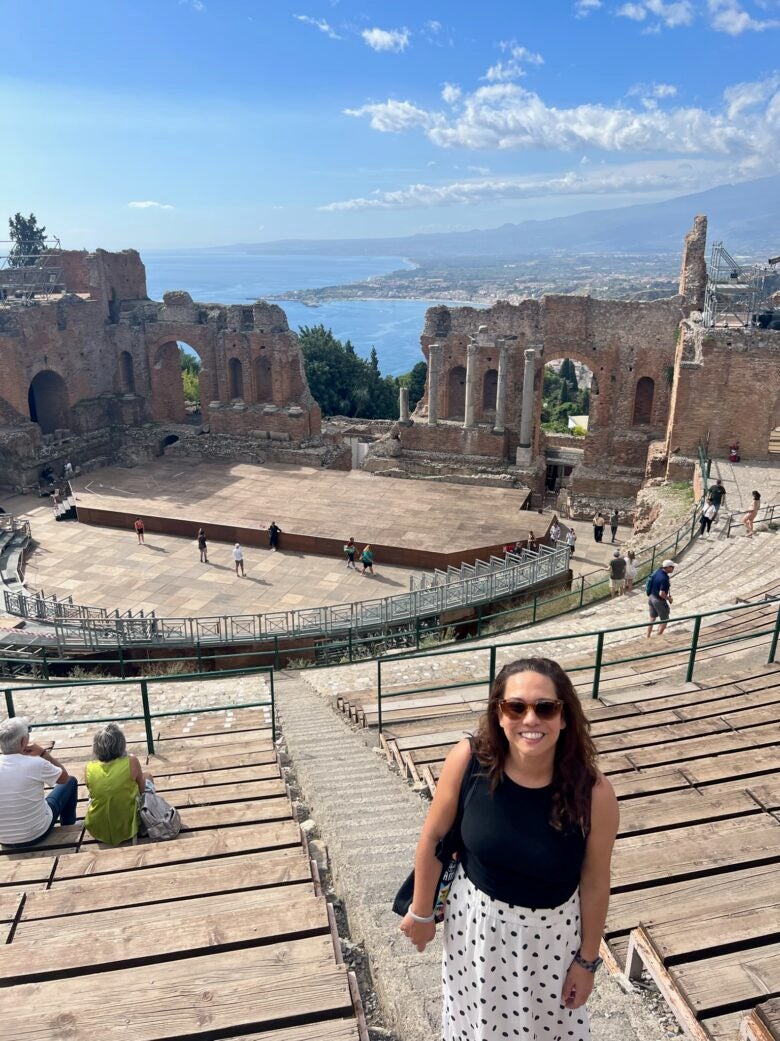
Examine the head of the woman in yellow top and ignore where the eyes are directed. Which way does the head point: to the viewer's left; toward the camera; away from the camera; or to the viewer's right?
away from the camera

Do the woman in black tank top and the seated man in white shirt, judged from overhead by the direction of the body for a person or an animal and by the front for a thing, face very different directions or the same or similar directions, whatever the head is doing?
very different directions

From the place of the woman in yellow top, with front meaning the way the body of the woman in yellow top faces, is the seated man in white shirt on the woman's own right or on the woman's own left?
on the woman's own left

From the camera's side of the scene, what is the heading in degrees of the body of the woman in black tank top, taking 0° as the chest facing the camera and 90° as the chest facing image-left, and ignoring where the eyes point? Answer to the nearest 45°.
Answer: approximately 0°

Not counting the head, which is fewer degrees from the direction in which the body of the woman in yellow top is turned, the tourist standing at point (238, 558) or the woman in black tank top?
the tourist standing

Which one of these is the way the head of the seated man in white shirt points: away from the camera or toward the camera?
away from the camera

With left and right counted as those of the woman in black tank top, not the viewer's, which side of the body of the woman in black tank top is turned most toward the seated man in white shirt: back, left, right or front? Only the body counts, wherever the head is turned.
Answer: right

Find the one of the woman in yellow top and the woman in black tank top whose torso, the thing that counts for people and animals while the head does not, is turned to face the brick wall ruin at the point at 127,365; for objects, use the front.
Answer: the woman in yellow top

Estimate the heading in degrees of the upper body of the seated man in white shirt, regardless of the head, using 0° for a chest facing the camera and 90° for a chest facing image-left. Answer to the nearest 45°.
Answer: approximately 225°

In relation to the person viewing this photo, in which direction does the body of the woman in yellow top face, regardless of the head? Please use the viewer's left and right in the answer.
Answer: facing away from the viewer

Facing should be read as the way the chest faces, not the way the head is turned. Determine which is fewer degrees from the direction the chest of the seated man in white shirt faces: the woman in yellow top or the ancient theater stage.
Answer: the ancient theater stage

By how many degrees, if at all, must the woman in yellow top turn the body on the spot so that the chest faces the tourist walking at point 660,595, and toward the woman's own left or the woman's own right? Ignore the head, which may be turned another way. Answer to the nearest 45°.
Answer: approximately 45° to the woman's own right
